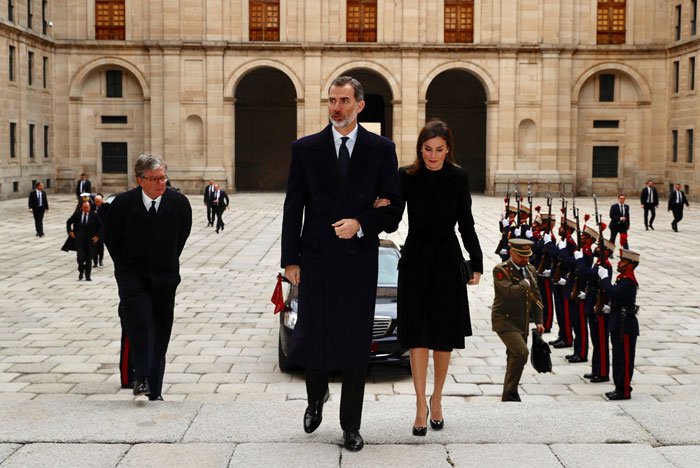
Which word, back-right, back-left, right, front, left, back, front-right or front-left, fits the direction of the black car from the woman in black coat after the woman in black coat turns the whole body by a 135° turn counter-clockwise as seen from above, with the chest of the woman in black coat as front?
front-left

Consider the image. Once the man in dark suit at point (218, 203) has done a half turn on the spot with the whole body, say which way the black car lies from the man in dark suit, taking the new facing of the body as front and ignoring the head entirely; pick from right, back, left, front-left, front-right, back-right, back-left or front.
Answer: back-right

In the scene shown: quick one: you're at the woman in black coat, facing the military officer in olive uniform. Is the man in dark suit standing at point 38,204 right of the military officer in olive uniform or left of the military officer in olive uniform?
left

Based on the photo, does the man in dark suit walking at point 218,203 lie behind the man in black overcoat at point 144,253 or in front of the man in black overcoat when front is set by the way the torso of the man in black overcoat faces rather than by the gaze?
behind

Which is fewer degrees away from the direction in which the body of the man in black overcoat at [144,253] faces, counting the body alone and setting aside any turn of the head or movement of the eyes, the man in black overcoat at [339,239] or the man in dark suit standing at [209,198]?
the man in black overcoat

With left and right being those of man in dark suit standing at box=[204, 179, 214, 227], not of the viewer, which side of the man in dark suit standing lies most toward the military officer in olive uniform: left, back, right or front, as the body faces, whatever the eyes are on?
front

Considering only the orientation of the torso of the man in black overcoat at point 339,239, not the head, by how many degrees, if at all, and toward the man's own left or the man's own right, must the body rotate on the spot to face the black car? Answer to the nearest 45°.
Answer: approximately 180°

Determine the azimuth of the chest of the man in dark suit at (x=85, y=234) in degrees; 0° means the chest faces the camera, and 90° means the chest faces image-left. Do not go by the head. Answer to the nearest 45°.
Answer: approximately 0°

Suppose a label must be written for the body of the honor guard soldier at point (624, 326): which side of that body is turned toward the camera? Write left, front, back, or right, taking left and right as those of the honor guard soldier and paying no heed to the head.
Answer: left

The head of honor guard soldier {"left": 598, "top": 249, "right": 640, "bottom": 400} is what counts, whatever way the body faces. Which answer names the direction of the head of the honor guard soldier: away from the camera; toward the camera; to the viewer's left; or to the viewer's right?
to the viewer's left

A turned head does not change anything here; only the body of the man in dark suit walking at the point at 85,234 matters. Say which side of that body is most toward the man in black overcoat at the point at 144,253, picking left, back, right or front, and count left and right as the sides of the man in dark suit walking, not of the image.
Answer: front

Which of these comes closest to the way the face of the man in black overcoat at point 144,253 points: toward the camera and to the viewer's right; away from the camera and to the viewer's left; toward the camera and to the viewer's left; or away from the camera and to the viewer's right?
toward the camera and to the viewer's right

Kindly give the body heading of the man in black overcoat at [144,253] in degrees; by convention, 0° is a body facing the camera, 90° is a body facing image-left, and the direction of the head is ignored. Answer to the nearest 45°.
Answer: approximately 0°
